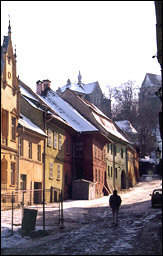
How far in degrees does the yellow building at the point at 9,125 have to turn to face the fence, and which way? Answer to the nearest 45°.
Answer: approximately 45° to its right

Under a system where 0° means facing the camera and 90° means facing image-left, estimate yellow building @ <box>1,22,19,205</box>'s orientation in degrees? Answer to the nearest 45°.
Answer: approximately 315°

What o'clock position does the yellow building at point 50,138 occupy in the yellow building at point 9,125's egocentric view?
the yellow building at point 50,138 is roughly at 8 o'clock from the yellow building at point 9,125.

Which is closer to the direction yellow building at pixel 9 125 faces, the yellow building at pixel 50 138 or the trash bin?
the trash bin
